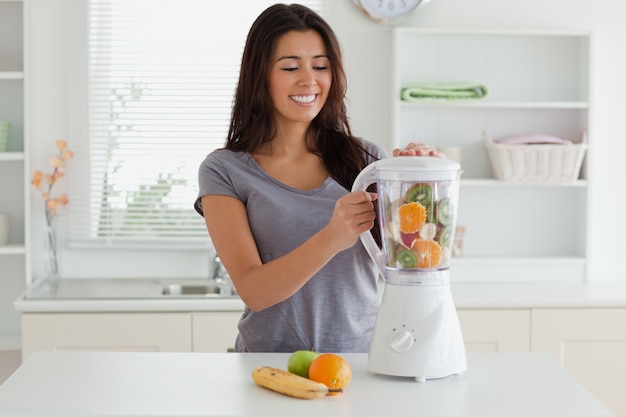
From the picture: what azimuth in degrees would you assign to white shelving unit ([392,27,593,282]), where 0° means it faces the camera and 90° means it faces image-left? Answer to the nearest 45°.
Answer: approximately 0°

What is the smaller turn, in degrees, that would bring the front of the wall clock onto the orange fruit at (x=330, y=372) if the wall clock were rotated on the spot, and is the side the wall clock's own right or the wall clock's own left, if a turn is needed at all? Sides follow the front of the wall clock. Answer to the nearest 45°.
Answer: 0° — it already faces it

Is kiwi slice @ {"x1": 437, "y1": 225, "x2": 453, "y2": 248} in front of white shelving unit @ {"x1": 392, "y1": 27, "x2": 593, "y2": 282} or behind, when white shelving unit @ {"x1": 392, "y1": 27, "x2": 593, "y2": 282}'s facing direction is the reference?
in front

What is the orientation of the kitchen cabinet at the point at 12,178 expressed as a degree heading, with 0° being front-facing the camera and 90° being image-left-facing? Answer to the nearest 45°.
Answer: approximately 0°

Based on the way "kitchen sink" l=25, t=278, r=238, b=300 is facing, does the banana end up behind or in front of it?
in front

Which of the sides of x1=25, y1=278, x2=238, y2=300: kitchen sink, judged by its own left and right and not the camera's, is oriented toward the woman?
front

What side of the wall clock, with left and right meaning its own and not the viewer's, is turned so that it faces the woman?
front

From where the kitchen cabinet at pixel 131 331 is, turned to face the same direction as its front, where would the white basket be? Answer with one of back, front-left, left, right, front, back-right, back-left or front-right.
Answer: left

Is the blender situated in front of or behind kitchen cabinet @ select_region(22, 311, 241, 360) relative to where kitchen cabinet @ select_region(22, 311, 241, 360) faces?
in front
